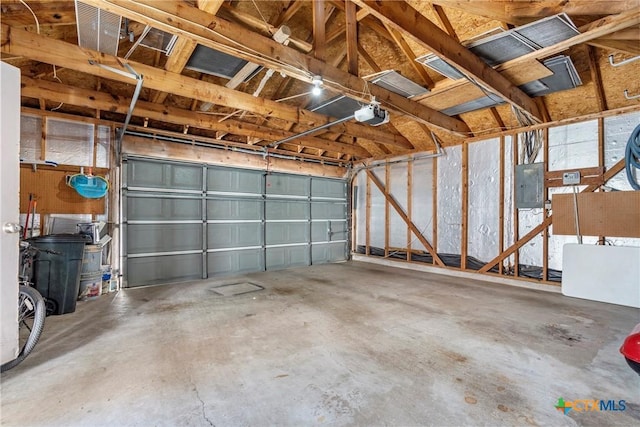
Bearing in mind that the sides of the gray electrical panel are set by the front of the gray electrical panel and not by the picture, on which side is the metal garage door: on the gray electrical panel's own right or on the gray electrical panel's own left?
on the gray electrical panel's own right

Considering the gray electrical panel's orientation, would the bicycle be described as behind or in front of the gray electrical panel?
in front

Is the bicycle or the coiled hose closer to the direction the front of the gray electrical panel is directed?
the bicycle

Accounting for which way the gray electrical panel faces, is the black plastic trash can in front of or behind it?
in front
